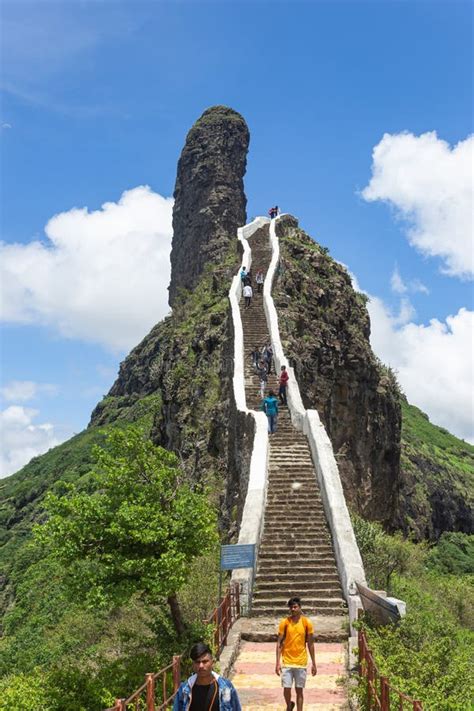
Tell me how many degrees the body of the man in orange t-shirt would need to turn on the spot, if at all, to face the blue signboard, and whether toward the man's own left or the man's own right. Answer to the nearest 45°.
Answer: approximately 180°

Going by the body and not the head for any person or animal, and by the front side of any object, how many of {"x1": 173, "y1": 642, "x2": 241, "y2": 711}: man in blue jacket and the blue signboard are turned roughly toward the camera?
2

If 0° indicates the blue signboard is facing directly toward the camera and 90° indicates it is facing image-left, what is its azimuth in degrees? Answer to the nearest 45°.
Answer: approximately 0°

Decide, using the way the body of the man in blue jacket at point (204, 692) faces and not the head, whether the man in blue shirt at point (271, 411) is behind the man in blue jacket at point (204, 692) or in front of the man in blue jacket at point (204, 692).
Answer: behind

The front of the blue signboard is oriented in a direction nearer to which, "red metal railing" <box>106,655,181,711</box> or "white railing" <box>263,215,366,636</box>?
the red metal railing

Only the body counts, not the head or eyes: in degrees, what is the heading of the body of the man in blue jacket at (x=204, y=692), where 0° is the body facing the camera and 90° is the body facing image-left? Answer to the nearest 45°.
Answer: approximately 0°

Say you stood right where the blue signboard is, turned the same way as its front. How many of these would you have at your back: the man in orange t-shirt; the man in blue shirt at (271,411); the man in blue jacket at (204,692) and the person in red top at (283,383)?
2

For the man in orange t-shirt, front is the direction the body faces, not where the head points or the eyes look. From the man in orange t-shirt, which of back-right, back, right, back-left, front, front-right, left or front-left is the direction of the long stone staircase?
back

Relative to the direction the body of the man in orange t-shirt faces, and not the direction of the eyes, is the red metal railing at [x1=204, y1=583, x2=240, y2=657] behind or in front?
behind

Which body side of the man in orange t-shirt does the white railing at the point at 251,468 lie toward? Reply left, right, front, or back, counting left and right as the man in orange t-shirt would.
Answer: back
